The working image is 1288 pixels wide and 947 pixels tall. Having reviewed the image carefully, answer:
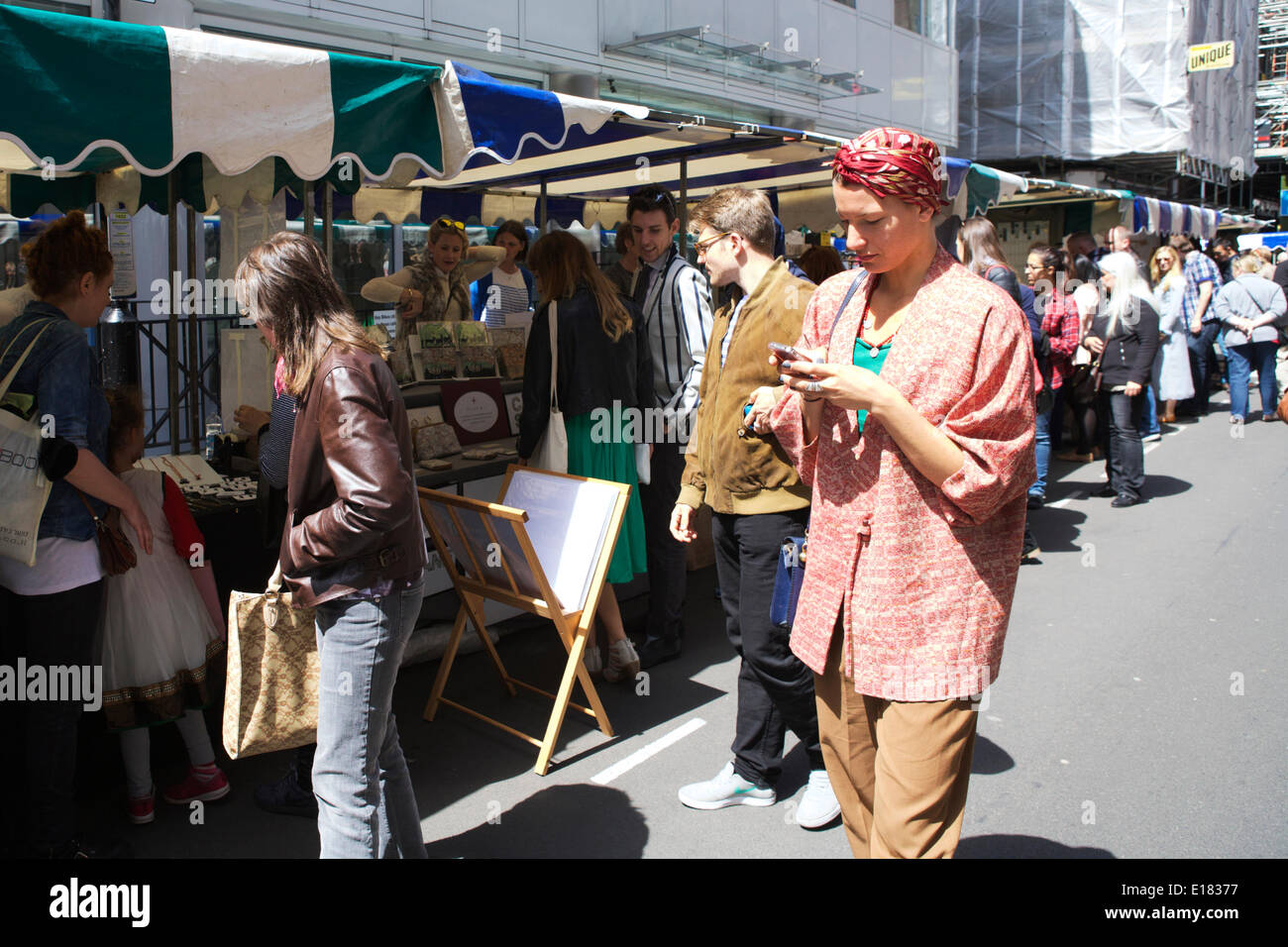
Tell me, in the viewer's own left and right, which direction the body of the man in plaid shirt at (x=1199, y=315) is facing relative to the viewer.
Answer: facing to the left of the viewer

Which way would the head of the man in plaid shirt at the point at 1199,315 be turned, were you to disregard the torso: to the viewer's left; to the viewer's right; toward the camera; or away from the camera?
to the viewer's left

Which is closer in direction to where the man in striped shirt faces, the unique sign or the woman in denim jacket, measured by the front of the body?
the woman in denim jacket

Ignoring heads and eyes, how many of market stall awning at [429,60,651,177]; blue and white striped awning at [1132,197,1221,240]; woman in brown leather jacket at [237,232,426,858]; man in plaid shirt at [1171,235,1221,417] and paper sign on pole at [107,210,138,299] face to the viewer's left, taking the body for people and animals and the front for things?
2

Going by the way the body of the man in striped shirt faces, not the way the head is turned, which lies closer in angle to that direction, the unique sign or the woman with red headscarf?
the woman with red headscarf

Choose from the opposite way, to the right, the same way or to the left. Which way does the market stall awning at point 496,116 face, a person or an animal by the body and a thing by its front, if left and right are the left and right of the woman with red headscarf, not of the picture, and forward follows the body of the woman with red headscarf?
to the left

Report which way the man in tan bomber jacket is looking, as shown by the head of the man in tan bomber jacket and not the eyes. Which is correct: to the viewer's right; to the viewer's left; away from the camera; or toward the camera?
to the viewer's left

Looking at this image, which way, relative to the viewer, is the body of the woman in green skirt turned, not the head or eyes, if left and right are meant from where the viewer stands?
facing away from the viewer and to the left of the viewer

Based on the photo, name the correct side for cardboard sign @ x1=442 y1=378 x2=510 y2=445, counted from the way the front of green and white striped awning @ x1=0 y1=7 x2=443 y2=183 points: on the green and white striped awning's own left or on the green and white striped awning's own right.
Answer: on the green and white striped awning's own left

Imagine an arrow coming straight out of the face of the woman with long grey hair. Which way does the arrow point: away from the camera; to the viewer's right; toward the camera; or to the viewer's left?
to the viewer's left
